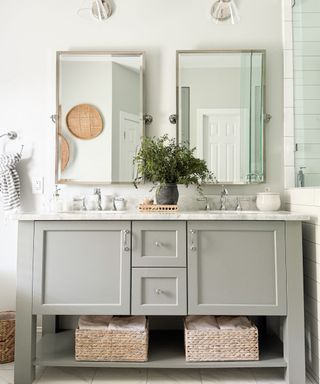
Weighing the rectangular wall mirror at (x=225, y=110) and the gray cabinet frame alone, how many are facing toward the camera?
2

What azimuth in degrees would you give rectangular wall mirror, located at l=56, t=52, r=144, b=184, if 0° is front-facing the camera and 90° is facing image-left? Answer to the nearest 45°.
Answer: approximately 0°

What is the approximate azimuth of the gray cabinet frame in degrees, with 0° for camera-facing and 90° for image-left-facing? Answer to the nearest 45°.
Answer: approximately 0°

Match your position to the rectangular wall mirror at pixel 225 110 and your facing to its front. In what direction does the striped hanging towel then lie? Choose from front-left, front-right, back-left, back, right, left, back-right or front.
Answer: right

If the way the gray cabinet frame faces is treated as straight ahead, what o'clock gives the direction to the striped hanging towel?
The striped hanging towel is roughly at 4 o'clock from the gray cabinet frame.

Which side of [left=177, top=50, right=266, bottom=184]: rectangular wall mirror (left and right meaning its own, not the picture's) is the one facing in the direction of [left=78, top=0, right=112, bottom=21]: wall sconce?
right
